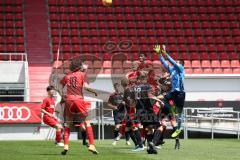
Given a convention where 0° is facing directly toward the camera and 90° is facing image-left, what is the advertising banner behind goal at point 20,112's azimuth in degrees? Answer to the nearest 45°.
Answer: approximately 0°

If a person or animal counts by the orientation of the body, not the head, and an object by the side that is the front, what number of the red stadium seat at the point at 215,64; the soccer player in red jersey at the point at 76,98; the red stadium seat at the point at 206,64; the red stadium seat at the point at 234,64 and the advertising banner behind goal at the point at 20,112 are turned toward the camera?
4

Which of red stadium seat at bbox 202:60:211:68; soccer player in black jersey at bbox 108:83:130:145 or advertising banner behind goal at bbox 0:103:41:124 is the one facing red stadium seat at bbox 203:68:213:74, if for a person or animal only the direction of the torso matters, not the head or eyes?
red stadium seat at bbox 202:60:211:68

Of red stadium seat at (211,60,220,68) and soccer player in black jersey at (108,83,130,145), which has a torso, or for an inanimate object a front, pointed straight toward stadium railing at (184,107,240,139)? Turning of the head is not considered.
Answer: the red stadium seat

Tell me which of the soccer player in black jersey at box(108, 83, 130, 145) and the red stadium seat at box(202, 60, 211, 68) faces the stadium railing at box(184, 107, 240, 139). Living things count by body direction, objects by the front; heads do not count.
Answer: the red stadium seat

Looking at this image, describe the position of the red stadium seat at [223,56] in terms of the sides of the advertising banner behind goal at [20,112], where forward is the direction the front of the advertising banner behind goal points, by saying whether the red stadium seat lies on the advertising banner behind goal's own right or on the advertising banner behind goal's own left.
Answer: on the advertising banner behind goal's own left

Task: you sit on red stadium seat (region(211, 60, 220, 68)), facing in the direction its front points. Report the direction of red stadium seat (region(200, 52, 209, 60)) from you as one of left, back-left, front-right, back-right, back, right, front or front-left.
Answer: back-right

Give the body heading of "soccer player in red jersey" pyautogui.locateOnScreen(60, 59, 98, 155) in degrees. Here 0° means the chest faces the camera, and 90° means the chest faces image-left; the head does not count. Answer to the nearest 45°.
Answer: approximately 225°

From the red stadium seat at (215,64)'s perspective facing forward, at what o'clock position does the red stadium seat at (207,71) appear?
the red stadium seat at (207,71) is roughly at 1 o'clock from the red stadium seat at (215,64).

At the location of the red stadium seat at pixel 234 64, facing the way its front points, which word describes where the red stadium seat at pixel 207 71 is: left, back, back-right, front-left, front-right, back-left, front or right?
front-right

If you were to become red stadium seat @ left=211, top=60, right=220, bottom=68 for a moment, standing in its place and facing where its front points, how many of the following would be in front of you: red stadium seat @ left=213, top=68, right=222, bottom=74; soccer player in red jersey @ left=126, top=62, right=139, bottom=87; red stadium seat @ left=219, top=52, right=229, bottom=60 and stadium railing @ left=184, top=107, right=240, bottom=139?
3

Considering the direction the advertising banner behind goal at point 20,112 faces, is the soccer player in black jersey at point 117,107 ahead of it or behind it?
ahead
